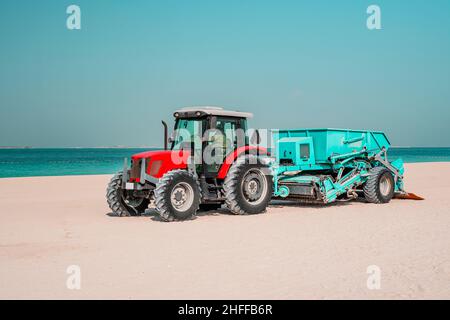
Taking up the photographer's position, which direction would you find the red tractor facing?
facing the viewer and to the left of the viewer

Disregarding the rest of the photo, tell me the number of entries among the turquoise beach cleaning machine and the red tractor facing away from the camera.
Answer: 0

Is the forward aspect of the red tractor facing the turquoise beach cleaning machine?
no

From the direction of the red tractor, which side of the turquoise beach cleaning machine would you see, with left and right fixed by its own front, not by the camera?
front

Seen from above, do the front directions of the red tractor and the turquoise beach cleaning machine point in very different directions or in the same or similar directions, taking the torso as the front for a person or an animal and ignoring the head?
same or similar directions
